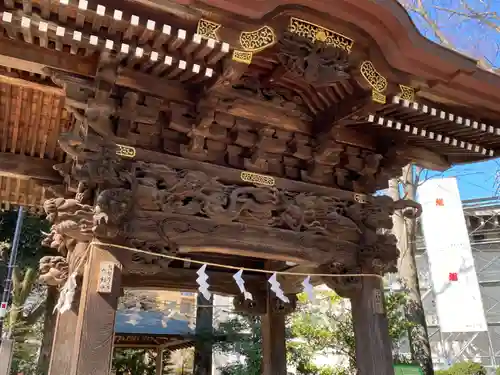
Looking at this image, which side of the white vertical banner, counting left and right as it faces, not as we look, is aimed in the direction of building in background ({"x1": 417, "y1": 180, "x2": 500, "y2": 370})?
back

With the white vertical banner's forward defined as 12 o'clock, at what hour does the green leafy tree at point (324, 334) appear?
The green leafy tree is roughly at 2 o'clock from the white vertical banner.

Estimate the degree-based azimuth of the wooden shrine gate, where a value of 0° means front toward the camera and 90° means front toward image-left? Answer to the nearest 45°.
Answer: approximately 315°

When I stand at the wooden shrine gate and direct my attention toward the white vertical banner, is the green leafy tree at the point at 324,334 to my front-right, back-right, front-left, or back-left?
front-left

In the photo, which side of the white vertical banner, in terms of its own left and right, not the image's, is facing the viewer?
front

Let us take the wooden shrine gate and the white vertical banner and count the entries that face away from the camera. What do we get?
0

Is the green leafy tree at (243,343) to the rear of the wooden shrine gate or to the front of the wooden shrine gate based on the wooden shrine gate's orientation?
to the rear

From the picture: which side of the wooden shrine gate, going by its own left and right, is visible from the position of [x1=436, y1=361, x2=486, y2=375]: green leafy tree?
left

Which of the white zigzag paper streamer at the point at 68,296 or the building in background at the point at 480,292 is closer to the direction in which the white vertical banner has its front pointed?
the white zigzag paper streamer

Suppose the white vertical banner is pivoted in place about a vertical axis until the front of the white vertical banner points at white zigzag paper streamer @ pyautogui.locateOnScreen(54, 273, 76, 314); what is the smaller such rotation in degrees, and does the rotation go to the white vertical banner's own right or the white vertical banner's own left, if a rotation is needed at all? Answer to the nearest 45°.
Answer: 0° — it already faces it

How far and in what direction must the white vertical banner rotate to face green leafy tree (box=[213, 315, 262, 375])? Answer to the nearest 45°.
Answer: approximately 90° to its right

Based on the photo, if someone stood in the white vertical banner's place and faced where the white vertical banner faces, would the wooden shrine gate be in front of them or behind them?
in front
